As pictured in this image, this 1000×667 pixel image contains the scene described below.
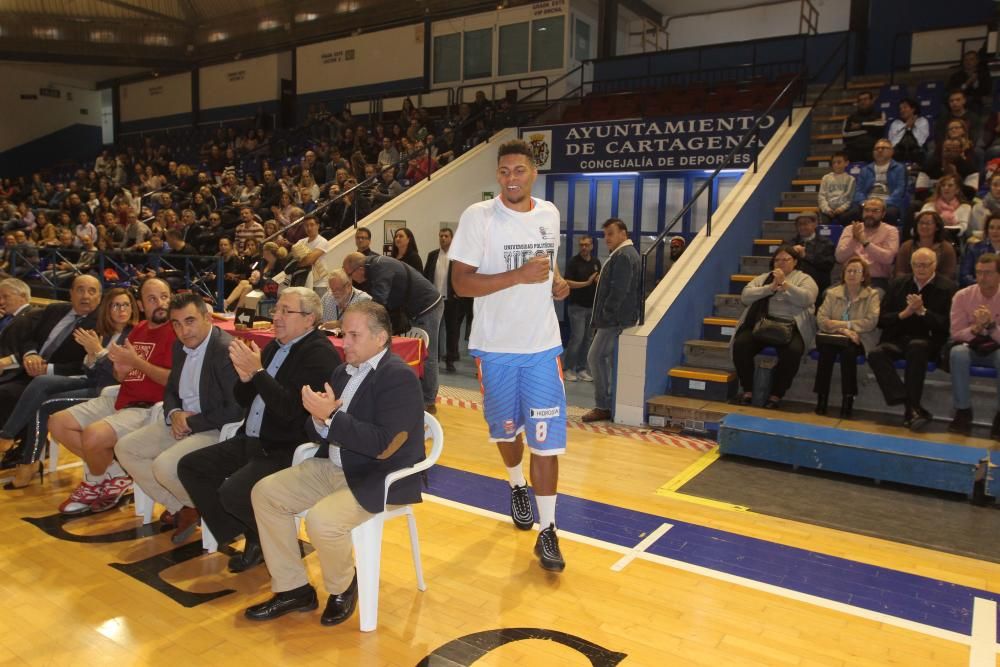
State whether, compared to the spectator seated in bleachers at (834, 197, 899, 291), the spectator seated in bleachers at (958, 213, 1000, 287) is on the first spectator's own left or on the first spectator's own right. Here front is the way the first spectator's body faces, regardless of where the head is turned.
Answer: on the first spectator's own left

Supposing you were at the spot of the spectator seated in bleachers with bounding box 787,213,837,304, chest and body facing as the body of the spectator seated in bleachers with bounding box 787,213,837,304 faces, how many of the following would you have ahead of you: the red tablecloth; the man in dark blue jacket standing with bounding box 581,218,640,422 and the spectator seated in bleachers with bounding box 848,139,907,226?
2

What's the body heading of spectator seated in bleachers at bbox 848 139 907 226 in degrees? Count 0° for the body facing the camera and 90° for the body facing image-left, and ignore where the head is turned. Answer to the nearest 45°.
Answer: approximately 0°

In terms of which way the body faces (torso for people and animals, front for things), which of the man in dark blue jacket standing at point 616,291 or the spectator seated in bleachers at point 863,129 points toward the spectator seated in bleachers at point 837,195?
the spectator seated in bleachers at point 863,129

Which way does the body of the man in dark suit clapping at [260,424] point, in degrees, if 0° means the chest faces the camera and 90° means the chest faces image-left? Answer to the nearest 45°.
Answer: approximately 45°

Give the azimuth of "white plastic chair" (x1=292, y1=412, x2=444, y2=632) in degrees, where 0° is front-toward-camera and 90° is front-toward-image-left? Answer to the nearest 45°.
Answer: approximately 45°

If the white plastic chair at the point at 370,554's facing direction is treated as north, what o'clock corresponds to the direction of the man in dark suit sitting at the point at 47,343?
The man in dark suit sitting is roughly at 3 o'clock from the white plastic chair.

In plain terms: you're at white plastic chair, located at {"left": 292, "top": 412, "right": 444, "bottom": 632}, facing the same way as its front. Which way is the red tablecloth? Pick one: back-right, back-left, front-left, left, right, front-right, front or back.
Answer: back-right

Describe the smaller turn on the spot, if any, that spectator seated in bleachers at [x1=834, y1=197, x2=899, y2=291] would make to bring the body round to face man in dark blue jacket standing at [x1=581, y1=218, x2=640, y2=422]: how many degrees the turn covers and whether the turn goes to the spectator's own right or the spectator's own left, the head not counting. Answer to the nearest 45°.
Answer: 0° — they already face them
